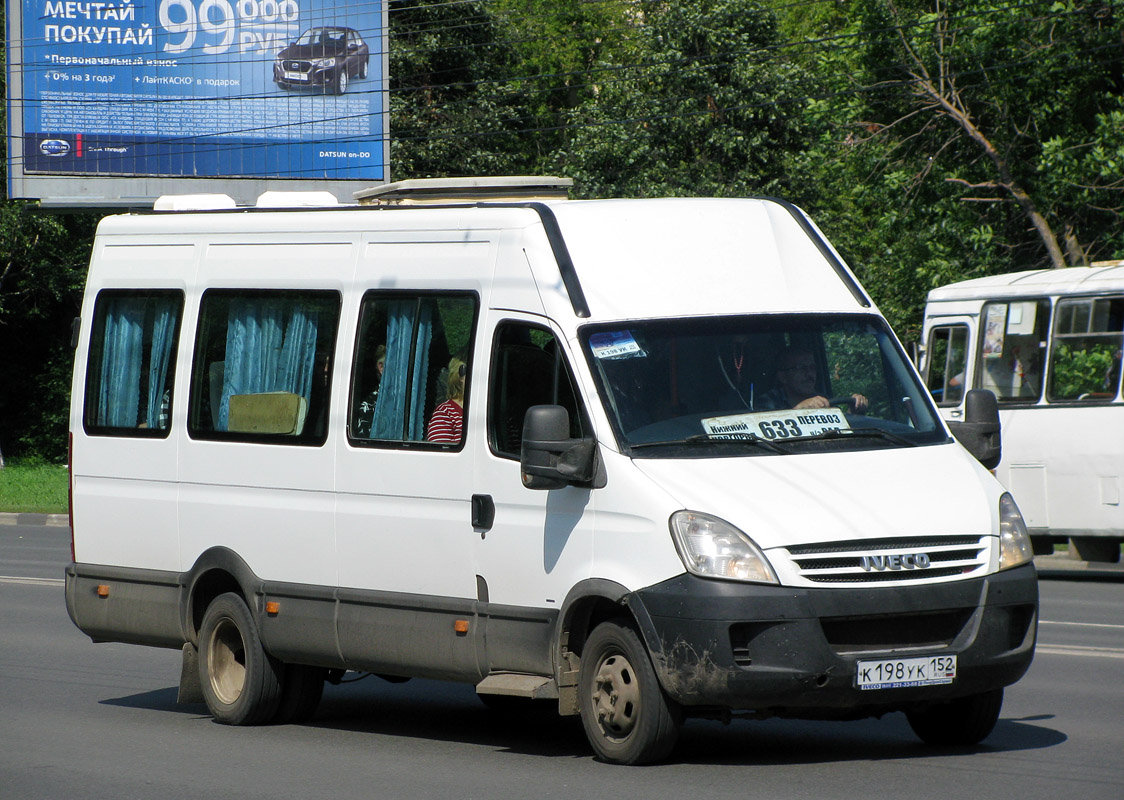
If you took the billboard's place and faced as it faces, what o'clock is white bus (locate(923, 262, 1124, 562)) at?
The white bus is roughly at 11 o'clock from the billboard.

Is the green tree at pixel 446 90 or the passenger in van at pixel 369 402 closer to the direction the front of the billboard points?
the passenger in van

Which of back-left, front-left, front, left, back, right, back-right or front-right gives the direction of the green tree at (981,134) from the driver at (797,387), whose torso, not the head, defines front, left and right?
back-left

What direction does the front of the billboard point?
toward the camera

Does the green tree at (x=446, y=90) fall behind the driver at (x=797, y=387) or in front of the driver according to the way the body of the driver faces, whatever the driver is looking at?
behind

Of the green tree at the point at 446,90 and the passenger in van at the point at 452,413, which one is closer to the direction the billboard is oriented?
the passenger in van

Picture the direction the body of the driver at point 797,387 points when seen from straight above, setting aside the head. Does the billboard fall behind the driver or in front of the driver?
behind

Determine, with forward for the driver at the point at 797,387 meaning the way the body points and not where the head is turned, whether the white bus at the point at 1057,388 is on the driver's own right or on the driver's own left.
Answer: on the driver's own left

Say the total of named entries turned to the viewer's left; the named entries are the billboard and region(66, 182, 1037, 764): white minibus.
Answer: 0

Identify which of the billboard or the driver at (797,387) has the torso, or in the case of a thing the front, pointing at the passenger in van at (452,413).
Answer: the billboard

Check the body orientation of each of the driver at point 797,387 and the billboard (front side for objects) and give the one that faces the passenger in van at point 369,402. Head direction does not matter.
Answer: the billboard

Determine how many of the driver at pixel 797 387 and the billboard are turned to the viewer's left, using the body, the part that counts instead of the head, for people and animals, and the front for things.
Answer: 0

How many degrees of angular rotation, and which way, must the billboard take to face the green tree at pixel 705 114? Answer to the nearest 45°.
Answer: approximately 90° to its left

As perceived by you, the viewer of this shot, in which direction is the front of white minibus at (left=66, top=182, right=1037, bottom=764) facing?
facing the viewer and to the right of the viewer

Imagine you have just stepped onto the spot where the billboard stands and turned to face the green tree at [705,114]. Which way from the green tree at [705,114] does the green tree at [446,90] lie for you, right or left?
left

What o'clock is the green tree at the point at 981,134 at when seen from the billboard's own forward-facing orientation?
The green tree is roughly at 10 o'clock from the billboard.

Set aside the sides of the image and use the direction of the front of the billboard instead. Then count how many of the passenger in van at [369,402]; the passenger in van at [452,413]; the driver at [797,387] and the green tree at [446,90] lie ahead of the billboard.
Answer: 3
